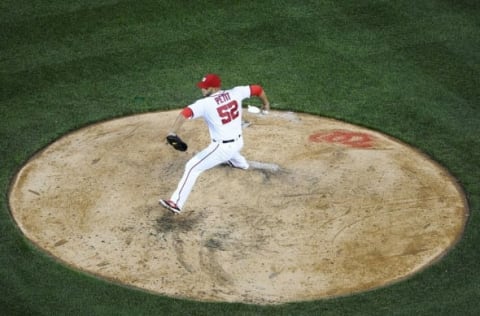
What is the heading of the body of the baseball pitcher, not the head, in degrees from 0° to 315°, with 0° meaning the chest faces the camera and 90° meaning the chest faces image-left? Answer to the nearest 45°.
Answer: approximately 135°
